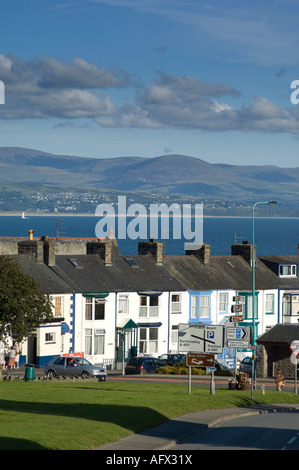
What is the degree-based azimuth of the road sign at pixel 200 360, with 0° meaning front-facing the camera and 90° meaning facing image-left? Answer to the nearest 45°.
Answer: approximately 0°

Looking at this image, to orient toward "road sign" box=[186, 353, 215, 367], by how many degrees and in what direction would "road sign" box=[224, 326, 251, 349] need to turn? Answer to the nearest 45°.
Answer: approximately 45° to its right

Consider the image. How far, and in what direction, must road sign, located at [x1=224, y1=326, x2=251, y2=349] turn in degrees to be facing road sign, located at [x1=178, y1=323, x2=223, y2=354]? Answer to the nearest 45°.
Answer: approximately 45° to its right

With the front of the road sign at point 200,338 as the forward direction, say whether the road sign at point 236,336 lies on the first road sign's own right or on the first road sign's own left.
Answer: on the first road sign's own left

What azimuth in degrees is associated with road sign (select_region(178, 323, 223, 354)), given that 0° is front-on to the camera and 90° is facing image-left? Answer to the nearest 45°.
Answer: approximately 0°
